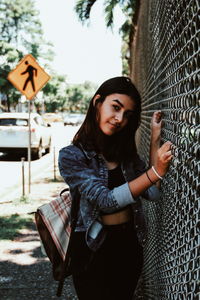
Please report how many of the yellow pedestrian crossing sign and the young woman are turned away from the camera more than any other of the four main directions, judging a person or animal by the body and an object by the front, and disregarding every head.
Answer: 0

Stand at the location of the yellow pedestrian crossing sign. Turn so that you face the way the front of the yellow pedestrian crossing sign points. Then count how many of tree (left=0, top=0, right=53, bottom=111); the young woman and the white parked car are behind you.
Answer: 2

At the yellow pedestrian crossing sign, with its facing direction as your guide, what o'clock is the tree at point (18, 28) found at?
The tree is roughly at 6 o'clock from the yellow pedestrian crossing sign.

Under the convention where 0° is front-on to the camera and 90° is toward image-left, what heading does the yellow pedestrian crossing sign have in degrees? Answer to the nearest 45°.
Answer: approximately 0°

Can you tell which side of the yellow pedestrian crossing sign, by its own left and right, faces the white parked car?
back

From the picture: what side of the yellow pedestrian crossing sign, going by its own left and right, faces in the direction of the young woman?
front

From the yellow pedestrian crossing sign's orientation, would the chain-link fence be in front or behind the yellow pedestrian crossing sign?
in front
